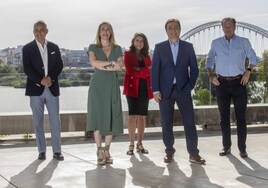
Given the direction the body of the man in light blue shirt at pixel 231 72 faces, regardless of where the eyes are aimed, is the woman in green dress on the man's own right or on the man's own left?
on the man's own right

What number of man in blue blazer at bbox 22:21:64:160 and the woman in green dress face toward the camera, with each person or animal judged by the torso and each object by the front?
2

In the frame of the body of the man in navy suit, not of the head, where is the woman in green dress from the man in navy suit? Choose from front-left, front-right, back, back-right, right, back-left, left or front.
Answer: right

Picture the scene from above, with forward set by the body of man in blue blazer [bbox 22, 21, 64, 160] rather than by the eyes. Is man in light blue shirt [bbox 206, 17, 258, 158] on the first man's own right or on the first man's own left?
on the first man's own left

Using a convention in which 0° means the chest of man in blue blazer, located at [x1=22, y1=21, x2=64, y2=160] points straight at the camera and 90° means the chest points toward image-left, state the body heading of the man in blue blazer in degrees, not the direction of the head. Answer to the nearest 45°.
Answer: approximately 0°
